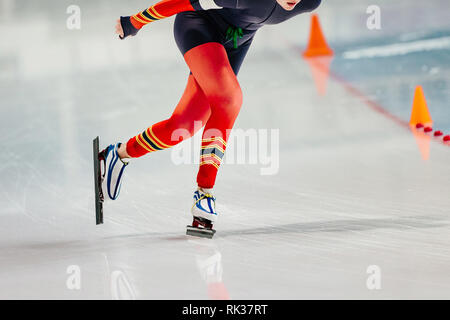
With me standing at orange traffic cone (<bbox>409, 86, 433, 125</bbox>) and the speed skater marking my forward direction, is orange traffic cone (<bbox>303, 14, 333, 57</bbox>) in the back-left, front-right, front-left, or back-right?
back-right

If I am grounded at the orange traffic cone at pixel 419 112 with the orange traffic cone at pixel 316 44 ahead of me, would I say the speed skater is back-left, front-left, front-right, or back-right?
back-left

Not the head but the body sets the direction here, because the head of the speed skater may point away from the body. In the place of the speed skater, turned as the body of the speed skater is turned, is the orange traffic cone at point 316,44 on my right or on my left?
on my left
